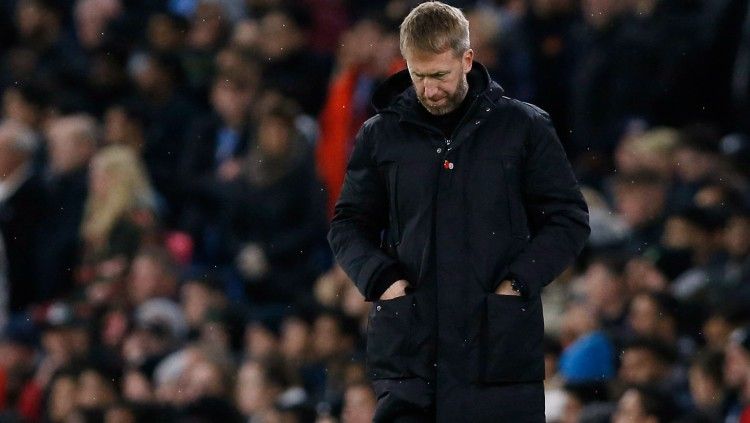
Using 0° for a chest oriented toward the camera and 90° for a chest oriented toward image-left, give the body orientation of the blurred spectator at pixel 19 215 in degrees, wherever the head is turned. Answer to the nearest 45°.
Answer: approximately 45°

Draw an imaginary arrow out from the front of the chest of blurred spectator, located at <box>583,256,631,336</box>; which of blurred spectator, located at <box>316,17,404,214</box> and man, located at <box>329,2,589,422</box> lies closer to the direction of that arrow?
the man

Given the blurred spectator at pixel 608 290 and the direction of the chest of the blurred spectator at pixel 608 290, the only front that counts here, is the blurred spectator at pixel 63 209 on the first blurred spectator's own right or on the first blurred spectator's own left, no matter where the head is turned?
on the first blurred spectator's own right

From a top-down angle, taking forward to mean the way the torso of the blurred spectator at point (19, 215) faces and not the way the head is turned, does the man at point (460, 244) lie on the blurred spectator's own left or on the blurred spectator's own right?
on the blurred spectator's own left

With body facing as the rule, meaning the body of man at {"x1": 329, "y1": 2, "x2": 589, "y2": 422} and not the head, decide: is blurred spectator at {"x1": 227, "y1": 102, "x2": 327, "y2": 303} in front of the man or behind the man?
behind

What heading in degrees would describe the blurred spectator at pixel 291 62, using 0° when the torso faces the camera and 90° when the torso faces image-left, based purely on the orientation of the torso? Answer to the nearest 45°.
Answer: approximately 45°

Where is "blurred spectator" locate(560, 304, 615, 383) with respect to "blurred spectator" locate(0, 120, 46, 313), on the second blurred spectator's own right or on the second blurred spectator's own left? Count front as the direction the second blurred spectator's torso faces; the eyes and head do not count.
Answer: on the second blurred spectator's own left
